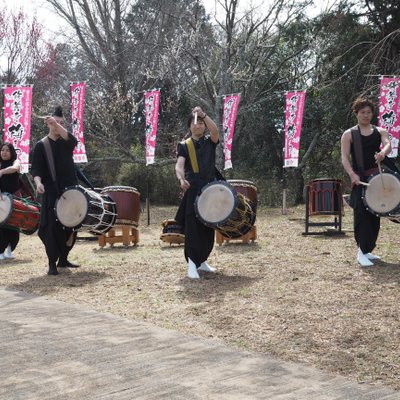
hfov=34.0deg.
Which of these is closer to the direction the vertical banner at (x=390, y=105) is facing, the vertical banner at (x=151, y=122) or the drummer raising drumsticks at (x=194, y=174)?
the drummer raising drumsticks

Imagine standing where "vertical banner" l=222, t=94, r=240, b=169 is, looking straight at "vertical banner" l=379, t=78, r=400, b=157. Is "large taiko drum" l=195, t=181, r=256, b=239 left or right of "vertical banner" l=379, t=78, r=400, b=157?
right

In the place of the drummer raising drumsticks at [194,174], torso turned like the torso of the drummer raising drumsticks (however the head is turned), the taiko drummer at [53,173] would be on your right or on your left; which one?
on your right

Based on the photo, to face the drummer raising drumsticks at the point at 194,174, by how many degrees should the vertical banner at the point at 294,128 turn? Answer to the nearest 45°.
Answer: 0° — it already faces them

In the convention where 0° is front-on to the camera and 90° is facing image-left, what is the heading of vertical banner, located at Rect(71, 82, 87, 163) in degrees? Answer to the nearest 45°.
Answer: approximately 0°
